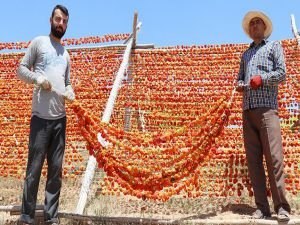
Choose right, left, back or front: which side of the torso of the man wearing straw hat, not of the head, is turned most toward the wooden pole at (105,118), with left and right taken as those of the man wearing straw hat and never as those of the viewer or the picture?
right

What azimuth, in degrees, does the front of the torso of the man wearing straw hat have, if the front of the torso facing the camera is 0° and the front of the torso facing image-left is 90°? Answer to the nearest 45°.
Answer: approximately 45°
